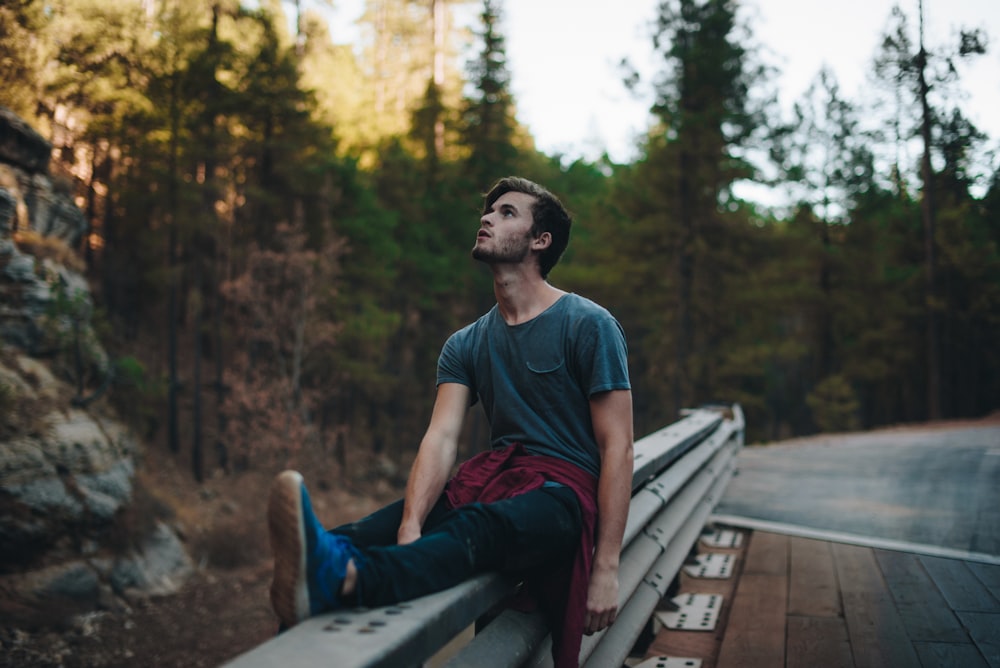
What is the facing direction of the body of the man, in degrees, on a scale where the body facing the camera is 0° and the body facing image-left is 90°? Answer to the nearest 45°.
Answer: approximately 45°

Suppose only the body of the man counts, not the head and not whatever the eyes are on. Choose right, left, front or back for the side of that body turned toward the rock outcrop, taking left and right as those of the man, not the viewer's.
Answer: right

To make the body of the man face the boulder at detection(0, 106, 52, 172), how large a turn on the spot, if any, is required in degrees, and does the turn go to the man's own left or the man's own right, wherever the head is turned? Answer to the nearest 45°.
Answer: approximately 90° to the man's own right
